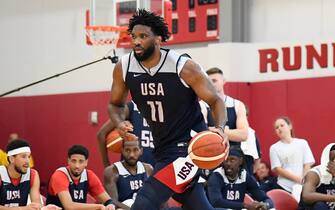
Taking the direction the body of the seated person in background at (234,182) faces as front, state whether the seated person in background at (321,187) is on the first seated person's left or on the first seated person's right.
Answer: on the first seated person's left

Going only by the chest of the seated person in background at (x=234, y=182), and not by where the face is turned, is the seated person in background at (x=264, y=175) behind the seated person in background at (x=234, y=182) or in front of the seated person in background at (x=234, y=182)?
behind

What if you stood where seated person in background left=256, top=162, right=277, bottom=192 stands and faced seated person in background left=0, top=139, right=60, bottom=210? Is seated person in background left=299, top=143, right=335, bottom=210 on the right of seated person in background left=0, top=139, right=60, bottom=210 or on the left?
left

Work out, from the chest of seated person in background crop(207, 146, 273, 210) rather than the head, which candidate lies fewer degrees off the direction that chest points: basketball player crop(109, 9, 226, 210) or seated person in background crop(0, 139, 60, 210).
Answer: the basketball player

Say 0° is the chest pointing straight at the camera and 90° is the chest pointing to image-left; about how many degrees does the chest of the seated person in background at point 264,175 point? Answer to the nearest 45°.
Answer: approximately 45°

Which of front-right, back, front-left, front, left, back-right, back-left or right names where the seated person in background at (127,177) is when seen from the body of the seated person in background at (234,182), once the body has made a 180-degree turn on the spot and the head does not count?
left

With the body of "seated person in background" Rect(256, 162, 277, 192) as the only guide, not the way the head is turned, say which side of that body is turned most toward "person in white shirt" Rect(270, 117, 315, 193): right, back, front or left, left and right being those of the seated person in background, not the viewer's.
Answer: left

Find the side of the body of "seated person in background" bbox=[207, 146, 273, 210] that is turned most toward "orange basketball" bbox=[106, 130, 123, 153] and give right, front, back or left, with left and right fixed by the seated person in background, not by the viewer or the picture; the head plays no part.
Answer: right
